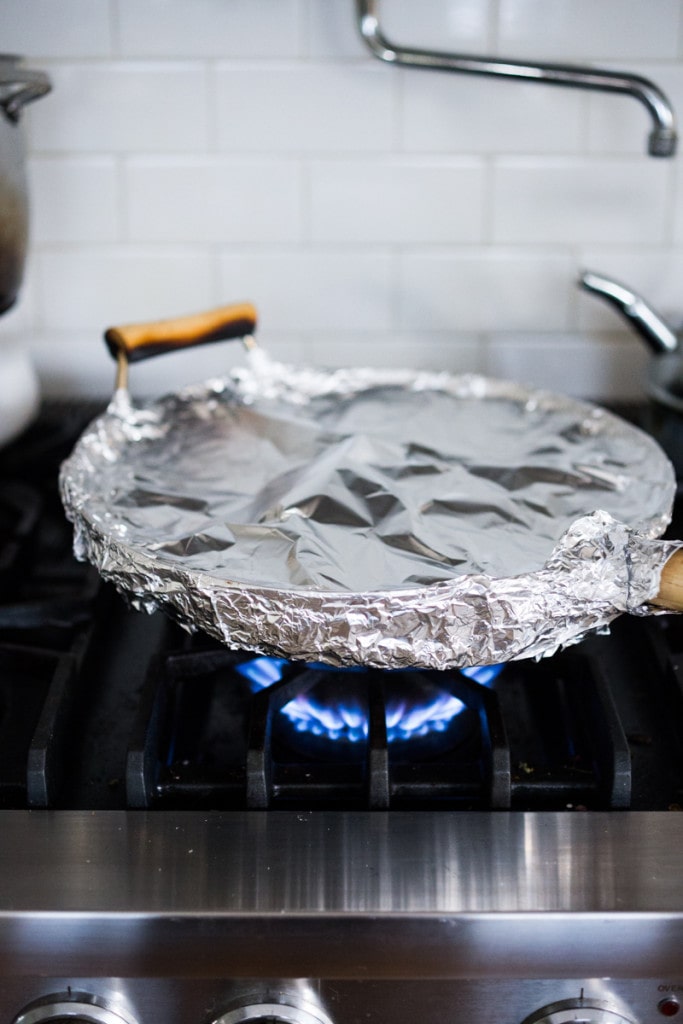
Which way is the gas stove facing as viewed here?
toward the camera

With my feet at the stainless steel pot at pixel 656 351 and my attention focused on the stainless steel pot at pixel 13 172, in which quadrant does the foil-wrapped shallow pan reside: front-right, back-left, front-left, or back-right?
front-left
